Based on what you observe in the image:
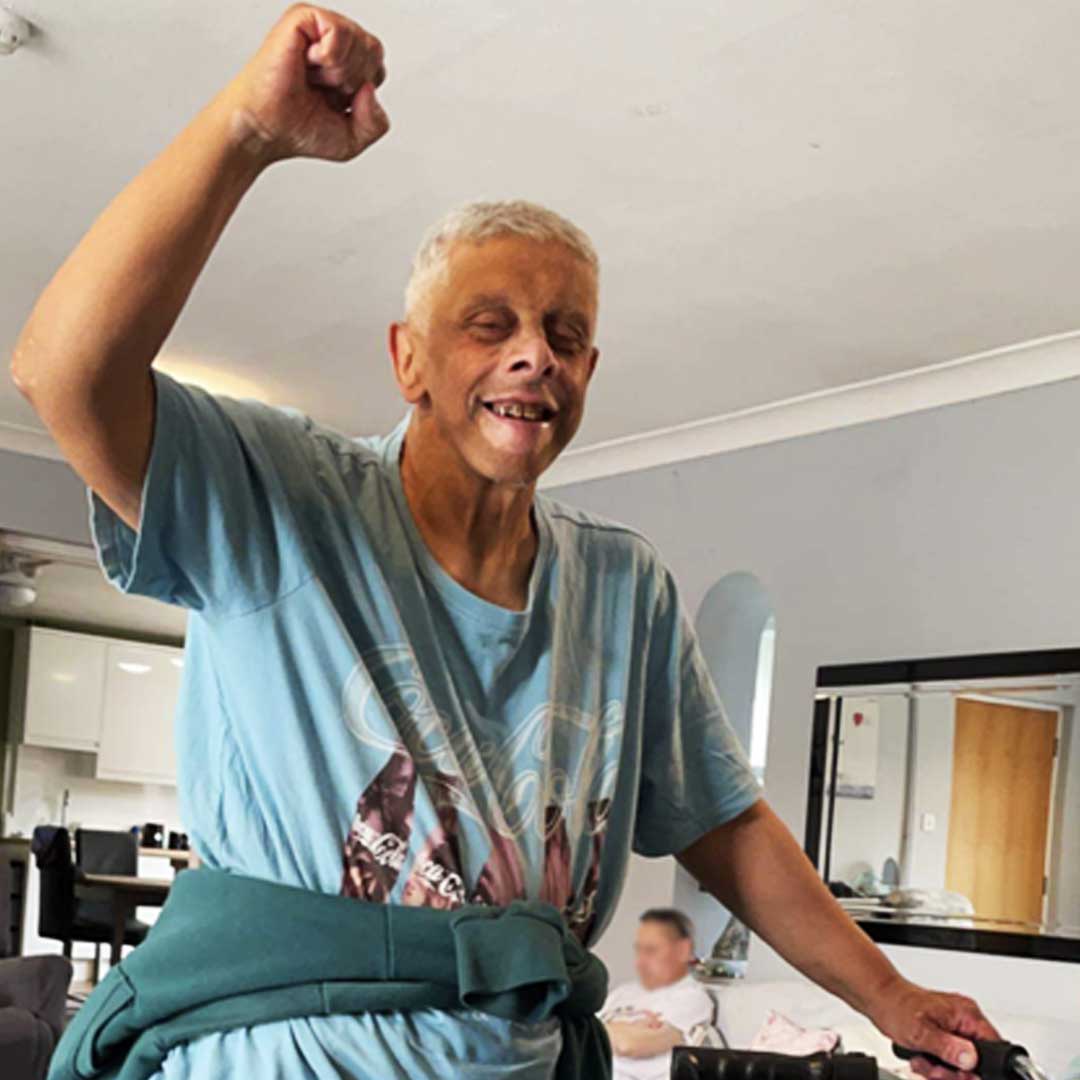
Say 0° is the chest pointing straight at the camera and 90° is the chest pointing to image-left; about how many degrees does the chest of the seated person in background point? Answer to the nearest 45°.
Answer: approximately 45°

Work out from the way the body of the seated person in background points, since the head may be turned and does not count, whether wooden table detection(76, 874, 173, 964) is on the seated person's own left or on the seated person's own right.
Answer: on the seated person's own right

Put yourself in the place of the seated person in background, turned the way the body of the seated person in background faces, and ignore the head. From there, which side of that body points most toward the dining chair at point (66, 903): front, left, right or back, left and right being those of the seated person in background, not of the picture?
right

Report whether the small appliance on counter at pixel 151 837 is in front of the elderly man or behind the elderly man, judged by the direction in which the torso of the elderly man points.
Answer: behind

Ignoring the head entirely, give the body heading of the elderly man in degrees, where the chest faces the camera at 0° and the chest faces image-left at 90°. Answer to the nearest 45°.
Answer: approximately 315°

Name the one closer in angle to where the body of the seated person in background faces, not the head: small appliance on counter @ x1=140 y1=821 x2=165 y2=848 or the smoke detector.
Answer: the smoke detector
